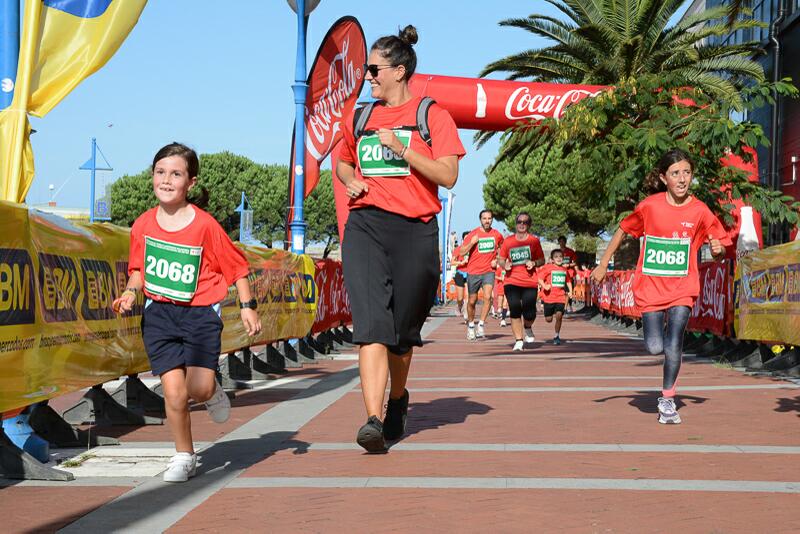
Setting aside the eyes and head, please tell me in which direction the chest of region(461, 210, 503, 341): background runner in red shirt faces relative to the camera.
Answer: toward the camera

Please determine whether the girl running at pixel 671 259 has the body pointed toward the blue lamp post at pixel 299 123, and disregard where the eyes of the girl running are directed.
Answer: no

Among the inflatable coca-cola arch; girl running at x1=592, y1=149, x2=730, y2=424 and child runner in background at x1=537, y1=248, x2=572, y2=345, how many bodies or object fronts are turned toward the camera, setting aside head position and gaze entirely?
3

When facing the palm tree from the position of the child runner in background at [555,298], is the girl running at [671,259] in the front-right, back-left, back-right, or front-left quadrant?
back-right

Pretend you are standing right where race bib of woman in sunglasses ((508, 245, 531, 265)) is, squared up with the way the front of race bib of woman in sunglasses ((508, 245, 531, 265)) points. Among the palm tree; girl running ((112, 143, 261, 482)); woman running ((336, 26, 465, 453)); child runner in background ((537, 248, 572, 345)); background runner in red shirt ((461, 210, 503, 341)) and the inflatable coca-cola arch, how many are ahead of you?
2

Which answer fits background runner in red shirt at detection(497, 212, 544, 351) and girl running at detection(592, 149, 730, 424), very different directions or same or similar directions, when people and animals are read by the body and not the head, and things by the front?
same or similar directions

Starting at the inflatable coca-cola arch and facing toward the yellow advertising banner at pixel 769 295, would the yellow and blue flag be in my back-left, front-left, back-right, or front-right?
front-right

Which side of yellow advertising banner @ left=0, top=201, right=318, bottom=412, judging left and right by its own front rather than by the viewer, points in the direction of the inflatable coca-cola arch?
left

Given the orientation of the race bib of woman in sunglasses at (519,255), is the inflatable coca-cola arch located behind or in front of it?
behind

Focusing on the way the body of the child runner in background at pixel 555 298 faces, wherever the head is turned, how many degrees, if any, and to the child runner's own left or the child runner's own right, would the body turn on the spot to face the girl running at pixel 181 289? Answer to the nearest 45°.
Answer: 0° — they already face them

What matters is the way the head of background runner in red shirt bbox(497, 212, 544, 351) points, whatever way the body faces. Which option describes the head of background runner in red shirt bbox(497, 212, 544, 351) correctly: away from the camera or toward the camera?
toward the camera

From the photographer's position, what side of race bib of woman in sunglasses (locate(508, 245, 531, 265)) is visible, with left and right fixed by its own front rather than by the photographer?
front

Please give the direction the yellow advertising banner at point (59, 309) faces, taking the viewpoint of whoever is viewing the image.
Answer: facing the viewer and to the right of the viewer

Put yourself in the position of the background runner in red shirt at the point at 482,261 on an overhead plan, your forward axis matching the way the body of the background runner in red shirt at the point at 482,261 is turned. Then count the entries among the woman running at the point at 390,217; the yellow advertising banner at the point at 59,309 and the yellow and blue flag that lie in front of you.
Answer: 3

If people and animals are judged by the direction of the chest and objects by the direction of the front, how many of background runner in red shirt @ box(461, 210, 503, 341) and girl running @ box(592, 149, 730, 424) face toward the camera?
2

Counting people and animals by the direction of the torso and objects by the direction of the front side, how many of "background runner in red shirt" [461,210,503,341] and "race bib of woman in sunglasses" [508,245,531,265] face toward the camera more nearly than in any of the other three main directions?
2

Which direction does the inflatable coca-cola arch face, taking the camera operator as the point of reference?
facing the viewer

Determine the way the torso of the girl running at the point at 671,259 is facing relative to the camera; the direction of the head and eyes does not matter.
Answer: toward the camera

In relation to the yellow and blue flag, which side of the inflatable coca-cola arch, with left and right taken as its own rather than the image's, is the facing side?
front

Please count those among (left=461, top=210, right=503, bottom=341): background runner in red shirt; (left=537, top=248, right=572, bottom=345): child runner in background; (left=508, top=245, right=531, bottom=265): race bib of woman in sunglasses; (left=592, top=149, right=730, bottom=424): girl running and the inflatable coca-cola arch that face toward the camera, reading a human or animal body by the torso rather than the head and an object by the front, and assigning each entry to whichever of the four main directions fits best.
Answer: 5

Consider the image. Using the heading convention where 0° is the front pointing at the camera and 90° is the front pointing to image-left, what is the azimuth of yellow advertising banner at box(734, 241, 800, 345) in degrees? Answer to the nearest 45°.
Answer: approximately 45°
